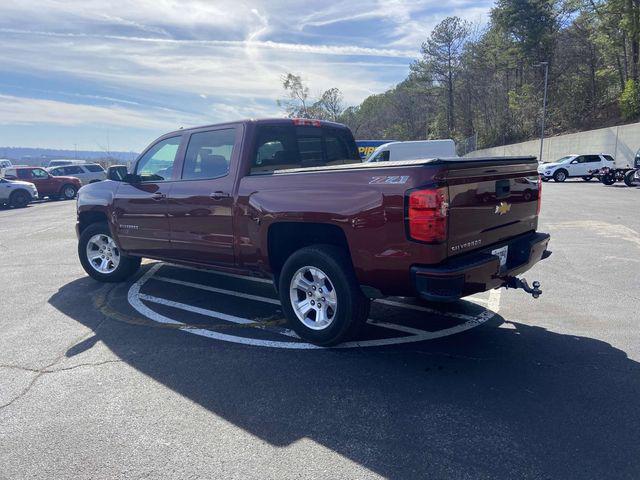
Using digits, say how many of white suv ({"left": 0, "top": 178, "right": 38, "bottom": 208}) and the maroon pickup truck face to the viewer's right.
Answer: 1

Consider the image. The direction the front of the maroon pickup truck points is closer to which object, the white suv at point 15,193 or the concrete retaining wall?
the white suv

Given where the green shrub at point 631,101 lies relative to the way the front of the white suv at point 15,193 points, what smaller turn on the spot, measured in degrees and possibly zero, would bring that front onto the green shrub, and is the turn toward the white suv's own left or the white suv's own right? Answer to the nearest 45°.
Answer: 0° — it already faces it

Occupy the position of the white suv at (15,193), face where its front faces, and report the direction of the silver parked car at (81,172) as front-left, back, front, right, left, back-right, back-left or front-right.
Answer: front-left

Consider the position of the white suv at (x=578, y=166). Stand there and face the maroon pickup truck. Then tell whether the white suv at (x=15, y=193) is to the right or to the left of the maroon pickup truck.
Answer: right

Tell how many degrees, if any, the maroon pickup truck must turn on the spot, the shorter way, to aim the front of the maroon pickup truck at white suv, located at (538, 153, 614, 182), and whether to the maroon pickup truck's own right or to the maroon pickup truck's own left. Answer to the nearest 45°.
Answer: approximately 90° to the maroon pickup truck's own right

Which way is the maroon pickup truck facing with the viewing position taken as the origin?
facing away from the viewer and to the left of the viewer

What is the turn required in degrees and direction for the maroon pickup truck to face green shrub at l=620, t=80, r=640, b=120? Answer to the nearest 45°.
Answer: approximately 90° to its right

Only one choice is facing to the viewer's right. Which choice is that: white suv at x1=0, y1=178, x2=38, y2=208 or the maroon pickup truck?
the white suv

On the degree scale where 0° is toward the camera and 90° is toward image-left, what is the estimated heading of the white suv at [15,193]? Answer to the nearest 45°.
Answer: approximately 270°
